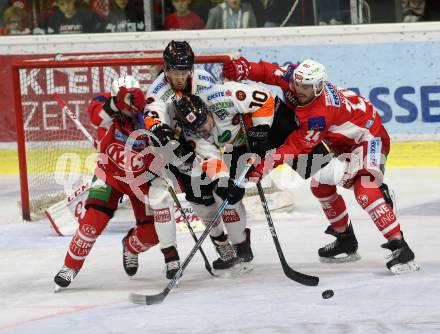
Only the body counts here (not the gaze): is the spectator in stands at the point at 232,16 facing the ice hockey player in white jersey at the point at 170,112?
yes

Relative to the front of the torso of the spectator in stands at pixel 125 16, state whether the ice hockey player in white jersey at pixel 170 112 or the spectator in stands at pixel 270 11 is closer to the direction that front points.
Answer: the ice hockey player in white jersey

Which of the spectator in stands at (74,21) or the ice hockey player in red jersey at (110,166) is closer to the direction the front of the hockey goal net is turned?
the ice hockey player in red jersey

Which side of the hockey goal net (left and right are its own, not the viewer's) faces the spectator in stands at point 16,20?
back

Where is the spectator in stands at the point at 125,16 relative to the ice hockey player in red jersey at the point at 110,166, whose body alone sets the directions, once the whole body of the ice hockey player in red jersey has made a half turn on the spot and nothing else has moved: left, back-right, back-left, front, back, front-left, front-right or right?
front-right

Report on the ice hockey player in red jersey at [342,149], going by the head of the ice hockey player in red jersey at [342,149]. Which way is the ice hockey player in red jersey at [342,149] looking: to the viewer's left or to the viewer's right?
to the viewer's left

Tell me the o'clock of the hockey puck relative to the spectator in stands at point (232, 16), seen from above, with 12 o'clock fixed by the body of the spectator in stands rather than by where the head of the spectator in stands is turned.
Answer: The hockey puck is roughly at 12 o'clock from the spectator in stands.

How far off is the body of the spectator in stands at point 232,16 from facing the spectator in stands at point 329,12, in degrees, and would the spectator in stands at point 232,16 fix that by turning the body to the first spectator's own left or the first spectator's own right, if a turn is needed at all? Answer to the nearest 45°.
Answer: approximately 90° to the first spectator's own left

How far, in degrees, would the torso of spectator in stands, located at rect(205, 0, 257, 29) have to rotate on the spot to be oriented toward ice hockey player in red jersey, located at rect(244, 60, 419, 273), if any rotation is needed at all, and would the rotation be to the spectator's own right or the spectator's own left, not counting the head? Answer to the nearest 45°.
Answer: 0° — they already face them

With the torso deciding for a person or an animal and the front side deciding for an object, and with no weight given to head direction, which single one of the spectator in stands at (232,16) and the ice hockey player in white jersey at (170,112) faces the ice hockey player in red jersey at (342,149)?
the spectator in stands
